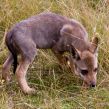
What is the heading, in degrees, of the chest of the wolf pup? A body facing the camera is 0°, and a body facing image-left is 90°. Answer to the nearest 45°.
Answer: approximately 270°
